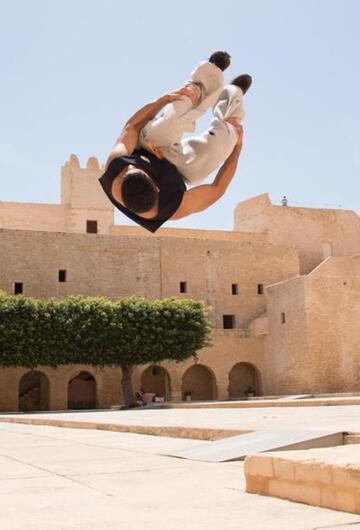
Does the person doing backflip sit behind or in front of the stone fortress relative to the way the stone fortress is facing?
in front

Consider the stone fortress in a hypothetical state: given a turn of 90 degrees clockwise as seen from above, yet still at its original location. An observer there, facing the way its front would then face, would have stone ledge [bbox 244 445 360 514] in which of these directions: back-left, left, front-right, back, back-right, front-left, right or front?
left

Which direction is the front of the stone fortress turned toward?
toward the camera

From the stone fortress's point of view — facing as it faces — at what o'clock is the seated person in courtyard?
The seated person in courtyard is roughly at 1 o'clock from the stone fortress.
